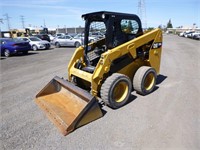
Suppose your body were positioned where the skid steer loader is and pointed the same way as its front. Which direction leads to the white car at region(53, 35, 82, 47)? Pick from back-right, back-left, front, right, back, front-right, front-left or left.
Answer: back-right

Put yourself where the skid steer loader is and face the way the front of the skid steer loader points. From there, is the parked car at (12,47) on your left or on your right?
on your right

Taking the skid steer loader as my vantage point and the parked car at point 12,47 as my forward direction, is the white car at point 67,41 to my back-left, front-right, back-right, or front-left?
front-right

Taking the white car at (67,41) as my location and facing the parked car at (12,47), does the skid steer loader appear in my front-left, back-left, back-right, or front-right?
front-left
